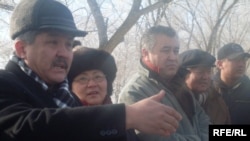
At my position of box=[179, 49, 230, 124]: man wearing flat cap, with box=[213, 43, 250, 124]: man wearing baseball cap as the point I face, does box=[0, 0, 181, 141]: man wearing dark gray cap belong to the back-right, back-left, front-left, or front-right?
back-right

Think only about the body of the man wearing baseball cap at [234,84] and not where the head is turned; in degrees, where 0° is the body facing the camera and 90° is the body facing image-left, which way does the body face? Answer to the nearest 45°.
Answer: approximately 315°

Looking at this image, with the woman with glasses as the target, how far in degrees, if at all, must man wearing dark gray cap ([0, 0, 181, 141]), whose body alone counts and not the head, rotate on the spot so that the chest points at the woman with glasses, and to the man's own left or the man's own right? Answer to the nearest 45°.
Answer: approximately 135° to the man's own left

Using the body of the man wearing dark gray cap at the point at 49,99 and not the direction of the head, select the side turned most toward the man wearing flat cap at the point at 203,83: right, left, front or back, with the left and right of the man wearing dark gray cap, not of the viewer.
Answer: left

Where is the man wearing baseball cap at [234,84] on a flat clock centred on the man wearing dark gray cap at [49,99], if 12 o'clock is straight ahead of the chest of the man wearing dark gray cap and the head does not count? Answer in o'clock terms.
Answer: The man wearing baseball cap is roughly at 9 o'clock from the man wearing dark gray cap.

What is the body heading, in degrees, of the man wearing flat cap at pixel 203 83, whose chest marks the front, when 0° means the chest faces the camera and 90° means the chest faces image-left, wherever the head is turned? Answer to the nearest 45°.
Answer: approximately 315°

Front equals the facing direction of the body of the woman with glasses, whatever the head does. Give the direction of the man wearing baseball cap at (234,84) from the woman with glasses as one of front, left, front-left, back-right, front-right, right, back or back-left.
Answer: back-left

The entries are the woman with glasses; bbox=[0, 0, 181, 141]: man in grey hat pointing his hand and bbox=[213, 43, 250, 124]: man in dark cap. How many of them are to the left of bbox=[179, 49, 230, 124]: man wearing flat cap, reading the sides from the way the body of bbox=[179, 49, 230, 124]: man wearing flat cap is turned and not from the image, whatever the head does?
1

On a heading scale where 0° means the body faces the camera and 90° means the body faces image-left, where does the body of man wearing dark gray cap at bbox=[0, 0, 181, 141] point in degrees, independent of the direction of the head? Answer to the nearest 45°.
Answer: approximately 315°

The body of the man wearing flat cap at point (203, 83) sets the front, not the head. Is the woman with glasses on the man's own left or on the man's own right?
on the man's own right
